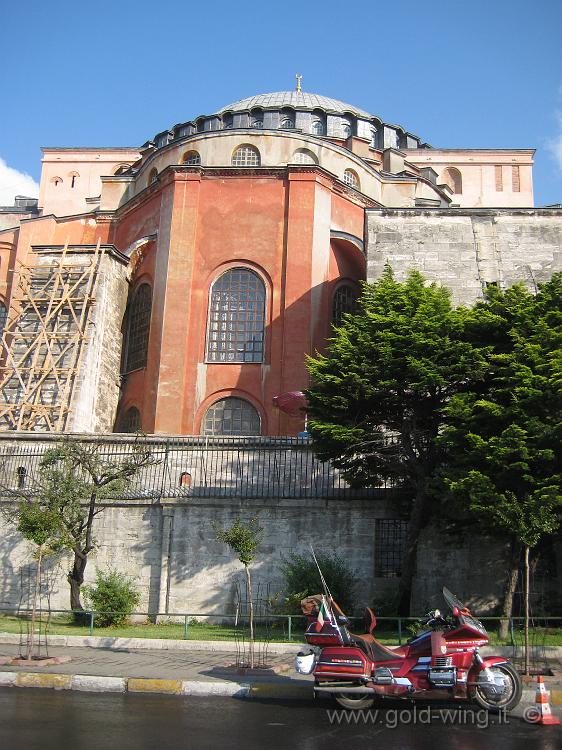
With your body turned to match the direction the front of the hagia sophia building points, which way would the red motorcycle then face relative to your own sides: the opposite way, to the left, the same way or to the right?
to the right

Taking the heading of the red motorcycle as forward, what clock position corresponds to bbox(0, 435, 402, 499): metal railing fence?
The metal railing fence is roughly at 8 o'clock from the red motorcycle.

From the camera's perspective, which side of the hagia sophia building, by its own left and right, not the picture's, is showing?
back

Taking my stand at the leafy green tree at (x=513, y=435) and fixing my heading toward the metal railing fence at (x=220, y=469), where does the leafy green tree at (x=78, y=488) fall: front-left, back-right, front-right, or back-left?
front-left

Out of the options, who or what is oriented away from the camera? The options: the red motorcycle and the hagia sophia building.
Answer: the hagia sophia building

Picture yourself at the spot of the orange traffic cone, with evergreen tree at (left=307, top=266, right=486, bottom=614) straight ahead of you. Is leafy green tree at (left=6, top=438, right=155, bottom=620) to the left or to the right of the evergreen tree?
left

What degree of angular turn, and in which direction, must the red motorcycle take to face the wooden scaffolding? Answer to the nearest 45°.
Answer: approximately 135° to its left

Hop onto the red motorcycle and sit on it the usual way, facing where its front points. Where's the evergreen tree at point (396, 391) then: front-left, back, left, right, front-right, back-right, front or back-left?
left

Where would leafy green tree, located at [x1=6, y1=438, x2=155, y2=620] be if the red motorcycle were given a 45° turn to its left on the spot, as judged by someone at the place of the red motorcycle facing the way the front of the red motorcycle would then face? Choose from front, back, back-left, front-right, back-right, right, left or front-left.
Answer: left

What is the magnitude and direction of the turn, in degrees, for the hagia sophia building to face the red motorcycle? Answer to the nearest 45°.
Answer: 0° — it already faces it

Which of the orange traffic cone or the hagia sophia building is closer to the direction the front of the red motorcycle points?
the orange traffic cone

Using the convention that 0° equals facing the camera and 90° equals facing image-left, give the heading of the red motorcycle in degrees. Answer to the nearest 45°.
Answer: approximately 270°
